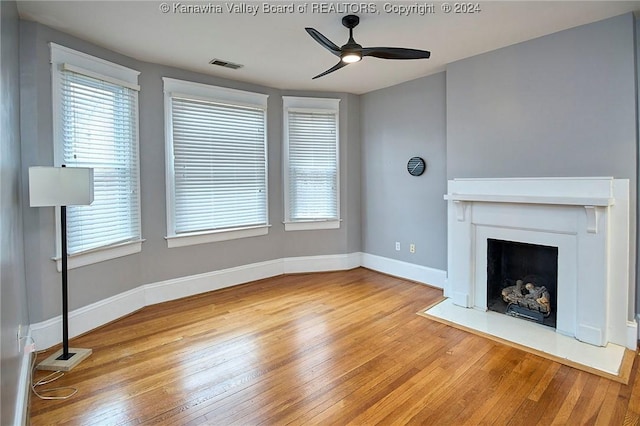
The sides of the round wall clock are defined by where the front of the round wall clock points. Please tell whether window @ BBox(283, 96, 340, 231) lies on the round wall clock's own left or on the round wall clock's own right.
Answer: on the round wall clock's own right

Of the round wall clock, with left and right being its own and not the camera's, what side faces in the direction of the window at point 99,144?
front

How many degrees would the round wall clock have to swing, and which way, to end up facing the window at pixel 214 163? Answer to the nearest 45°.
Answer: approximately 45° to its right

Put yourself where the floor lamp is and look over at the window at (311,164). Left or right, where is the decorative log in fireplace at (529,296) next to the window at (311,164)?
right

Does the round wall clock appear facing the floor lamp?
yes

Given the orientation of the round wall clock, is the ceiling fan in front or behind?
in front

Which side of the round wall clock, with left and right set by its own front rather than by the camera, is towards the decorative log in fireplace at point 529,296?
left

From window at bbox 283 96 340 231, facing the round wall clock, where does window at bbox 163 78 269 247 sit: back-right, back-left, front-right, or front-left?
back-right

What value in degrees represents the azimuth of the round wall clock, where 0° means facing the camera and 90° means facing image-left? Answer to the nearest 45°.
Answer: approximately 45°
